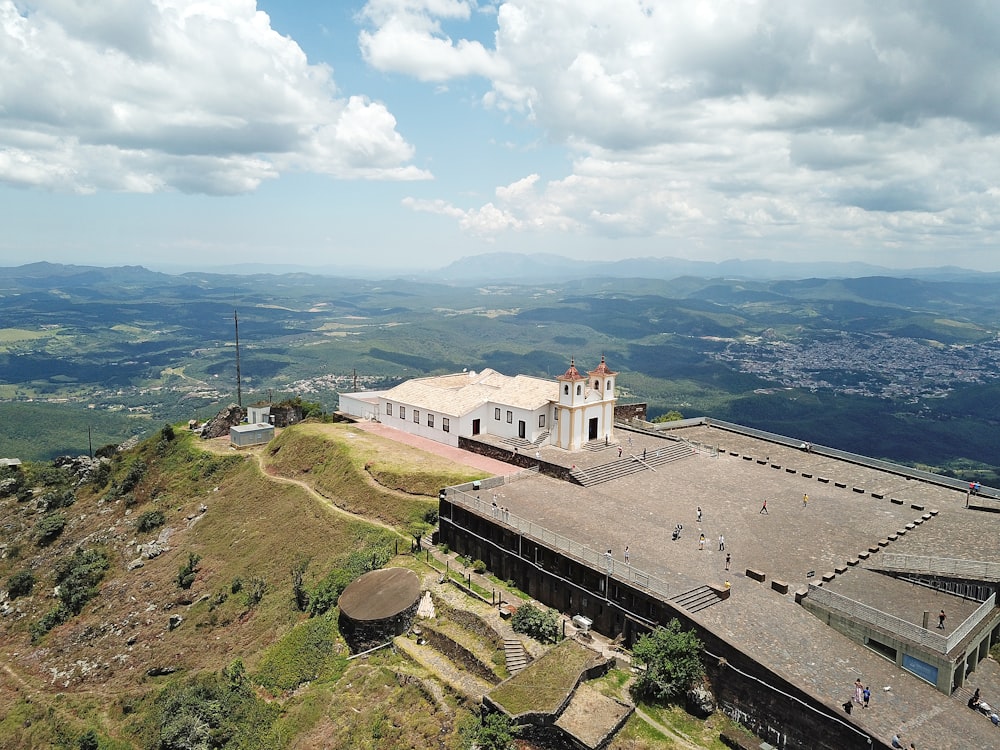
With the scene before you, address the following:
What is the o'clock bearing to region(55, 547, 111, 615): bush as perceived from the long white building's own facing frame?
The bush is roughly at 4 o'clock from the long white building.

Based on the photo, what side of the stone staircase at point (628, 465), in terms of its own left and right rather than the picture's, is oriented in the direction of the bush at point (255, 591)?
right

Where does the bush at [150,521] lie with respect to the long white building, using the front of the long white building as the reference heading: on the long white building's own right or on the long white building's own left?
on the long white building's own right

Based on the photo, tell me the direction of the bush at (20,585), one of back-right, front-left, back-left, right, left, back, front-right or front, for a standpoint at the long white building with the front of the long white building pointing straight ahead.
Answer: back-right

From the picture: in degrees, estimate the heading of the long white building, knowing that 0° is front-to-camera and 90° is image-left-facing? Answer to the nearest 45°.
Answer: approximately 315°

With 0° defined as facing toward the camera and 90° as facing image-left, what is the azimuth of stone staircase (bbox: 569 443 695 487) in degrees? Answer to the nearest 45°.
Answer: approximately 315°

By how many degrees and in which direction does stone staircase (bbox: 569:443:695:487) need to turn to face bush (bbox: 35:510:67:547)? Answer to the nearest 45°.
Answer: approximately 135° to its right

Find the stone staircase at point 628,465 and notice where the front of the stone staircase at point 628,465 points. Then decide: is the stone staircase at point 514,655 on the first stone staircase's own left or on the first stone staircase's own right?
on the first stone staircase's own right

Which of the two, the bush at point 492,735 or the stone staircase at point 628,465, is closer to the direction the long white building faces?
the stone staircase

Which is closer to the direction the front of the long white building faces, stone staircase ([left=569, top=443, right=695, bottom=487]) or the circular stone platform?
the stone staircase

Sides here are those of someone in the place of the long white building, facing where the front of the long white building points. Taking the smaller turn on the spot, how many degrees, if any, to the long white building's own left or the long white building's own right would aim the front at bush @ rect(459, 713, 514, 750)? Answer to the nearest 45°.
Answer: approximately 45° to the long white building's own right

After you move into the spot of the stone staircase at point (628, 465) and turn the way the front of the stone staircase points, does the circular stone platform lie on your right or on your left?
on your right
